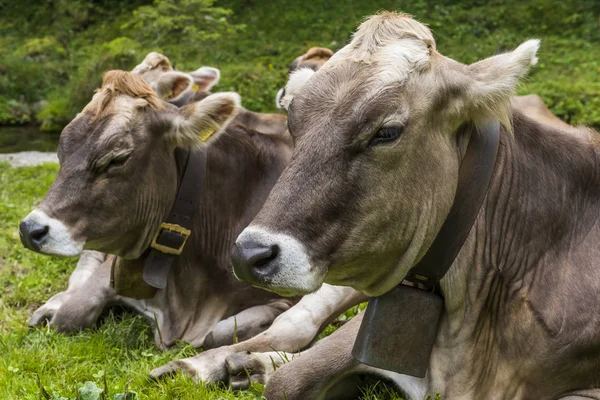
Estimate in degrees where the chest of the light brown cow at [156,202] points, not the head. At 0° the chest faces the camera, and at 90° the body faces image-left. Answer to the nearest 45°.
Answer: approximately 45°
